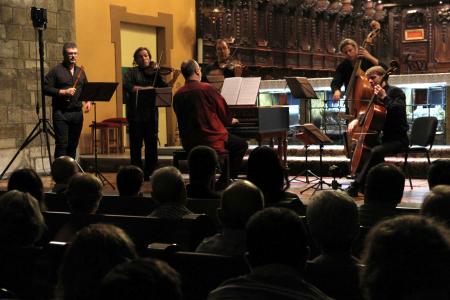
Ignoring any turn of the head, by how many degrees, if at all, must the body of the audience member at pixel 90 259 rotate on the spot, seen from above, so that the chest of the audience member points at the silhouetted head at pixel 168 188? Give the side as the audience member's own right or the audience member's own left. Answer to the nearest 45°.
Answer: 0° — they already face them

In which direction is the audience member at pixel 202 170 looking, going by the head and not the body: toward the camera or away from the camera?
away from the camera

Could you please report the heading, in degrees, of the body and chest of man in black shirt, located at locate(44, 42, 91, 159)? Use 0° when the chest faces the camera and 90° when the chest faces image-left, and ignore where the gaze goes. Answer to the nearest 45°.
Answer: approximately 315°

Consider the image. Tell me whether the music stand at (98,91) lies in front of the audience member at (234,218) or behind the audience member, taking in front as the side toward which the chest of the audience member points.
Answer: in front

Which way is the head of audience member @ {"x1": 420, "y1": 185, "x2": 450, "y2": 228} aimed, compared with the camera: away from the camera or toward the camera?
away from the camera

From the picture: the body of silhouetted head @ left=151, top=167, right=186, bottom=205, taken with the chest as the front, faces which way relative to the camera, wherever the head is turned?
away from the camera

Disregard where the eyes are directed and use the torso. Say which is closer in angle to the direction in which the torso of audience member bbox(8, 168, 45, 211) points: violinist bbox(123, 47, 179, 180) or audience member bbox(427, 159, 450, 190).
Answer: the violinist

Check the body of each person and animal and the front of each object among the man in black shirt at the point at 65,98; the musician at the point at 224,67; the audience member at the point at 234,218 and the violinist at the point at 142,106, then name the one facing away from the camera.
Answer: the audience member

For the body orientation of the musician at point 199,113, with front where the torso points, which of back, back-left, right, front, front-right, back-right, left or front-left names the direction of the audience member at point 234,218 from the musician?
back-right

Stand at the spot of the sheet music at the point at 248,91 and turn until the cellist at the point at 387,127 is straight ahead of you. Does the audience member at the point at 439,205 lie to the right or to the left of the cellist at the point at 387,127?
right

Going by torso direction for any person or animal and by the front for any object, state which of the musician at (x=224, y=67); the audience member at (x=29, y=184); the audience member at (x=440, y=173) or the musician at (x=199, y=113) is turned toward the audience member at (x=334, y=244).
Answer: the musician at (x=224, y=67)

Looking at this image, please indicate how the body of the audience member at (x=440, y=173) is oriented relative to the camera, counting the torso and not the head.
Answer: away from the camera

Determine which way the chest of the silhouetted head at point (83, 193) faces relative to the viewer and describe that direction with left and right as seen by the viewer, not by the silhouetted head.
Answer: facing away from the viewer

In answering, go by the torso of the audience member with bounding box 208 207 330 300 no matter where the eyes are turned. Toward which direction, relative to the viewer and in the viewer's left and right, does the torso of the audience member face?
facing away from the viewer

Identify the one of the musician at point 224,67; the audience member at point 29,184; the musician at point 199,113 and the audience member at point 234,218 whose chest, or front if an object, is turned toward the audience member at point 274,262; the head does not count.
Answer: the musician at point 224,67

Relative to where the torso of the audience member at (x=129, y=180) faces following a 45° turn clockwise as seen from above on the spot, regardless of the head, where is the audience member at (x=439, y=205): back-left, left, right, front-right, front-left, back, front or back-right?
right
